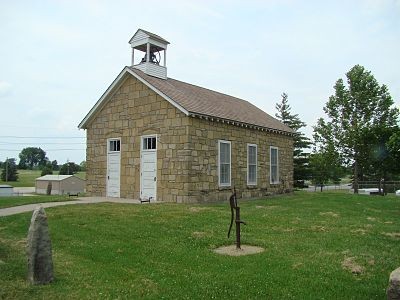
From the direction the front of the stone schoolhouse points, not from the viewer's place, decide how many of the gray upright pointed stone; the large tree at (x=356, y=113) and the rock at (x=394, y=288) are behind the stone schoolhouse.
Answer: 1

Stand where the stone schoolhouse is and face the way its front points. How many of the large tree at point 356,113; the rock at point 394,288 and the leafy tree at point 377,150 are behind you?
2

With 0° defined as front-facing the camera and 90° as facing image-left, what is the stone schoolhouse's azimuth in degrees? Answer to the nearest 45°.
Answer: approximately 45°

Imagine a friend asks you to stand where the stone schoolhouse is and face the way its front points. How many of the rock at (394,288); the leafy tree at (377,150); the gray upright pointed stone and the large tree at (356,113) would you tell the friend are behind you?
2

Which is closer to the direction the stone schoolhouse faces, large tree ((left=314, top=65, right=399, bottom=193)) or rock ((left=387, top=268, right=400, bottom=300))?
the rock

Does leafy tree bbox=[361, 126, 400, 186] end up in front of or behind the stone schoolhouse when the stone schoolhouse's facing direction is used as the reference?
behind

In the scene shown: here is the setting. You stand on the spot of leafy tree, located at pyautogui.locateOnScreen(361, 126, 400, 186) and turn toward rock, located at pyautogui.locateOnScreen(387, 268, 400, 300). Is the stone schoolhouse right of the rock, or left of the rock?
right

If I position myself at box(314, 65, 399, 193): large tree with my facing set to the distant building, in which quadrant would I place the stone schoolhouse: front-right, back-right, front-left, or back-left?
front-left

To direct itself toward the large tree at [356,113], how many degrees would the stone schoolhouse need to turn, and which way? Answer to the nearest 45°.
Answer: approximately 180°

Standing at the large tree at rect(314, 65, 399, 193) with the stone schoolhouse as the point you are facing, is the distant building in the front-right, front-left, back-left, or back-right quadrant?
front-right

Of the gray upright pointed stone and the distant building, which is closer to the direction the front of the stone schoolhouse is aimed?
the gray upright pointed stone

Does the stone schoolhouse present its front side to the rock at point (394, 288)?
no

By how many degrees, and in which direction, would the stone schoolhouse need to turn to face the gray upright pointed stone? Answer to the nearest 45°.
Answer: approximately 45° to its left

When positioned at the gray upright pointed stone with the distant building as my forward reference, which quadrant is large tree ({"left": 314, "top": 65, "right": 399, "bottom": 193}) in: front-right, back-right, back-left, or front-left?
front-right

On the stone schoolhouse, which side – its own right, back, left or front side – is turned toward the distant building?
right

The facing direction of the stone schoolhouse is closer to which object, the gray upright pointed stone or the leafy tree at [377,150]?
the gray upright pointed stone
